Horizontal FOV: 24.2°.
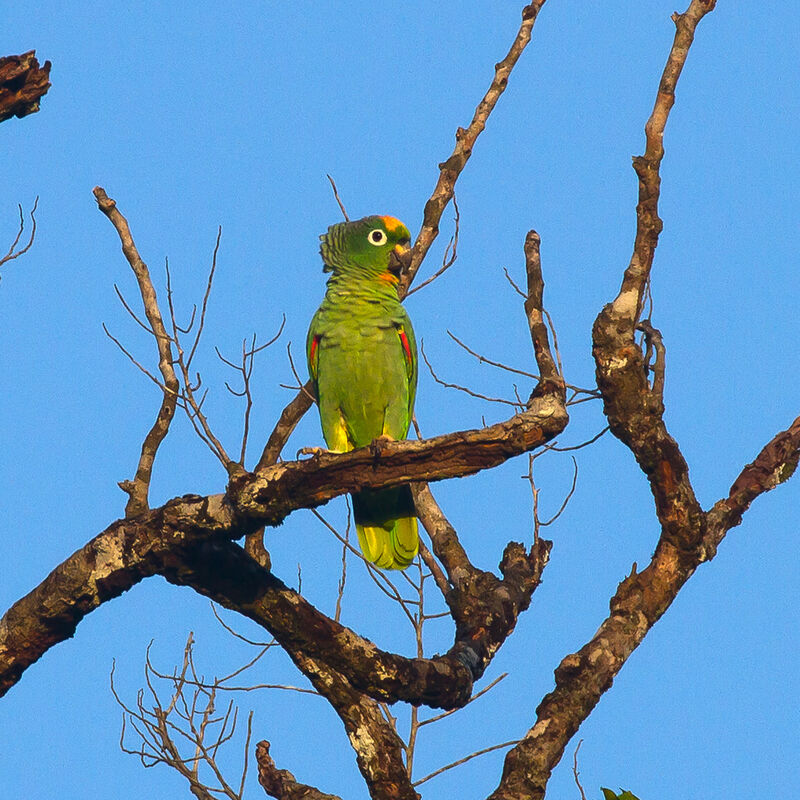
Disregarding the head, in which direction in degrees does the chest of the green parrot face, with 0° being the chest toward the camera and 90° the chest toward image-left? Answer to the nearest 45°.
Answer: approximately 0°
